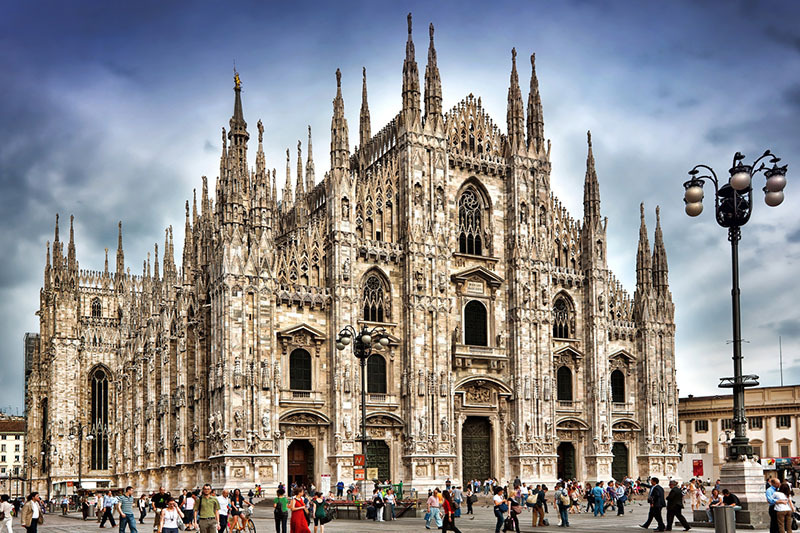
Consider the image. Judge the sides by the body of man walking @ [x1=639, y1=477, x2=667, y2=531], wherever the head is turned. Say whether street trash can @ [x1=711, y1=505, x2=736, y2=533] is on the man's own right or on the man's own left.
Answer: on the man's own left

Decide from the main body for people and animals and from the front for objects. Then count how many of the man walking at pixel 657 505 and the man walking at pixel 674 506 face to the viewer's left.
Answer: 2

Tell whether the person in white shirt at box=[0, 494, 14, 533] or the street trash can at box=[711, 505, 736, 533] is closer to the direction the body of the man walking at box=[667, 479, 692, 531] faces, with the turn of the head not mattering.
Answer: the person in white shirt

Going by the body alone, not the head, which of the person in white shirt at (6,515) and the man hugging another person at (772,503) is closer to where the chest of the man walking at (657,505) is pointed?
the person in white shirt

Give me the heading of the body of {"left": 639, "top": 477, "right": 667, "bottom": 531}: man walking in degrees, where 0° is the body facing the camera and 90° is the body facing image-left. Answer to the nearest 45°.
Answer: approximately 90°

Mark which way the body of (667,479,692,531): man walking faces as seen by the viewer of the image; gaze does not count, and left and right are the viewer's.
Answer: facing to the left of the viewer
